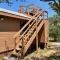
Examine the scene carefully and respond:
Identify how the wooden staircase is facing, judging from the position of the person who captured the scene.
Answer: facing the viewer and to the left of the viewer
